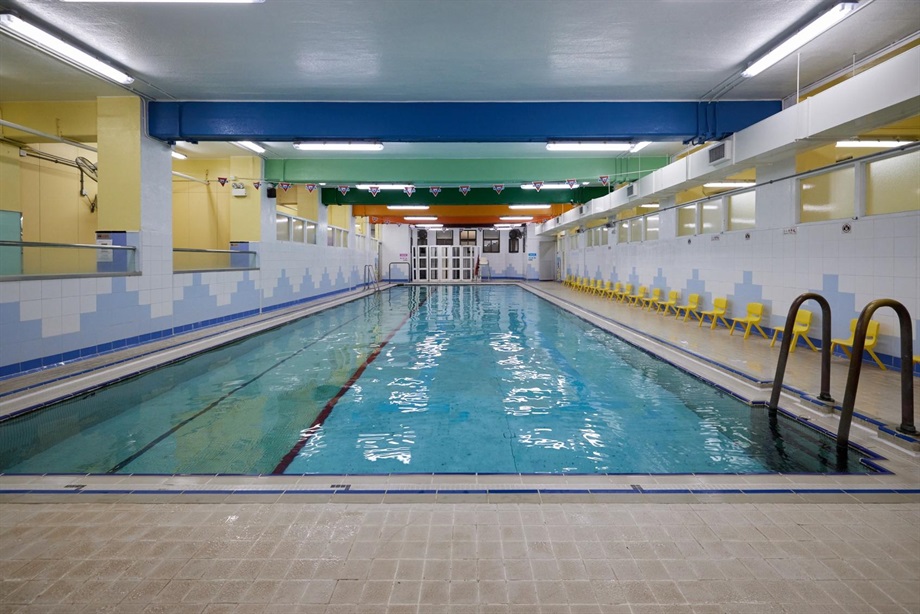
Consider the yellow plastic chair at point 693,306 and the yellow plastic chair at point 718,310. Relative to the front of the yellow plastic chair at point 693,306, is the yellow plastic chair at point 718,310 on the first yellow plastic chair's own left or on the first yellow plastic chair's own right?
on the first yellow plastic chair's own left

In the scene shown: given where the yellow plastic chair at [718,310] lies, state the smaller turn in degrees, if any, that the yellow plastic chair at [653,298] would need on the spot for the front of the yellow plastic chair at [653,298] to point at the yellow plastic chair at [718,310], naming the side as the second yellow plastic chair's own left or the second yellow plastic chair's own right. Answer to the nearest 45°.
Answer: approximately 45° to the second yellow plastic chair's own left

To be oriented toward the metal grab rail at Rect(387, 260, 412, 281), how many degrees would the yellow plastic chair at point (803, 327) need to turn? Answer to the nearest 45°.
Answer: approximately 90° to its right

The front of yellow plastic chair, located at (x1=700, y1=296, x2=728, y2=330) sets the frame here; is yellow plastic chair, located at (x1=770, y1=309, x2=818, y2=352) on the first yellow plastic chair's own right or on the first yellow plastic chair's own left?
on the first yellow plastic chair's own left

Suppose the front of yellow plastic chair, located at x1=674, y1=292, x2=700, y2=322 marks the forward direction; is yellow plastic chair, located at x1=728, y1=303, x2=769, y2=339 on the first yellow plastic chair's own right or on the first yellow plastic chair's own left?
on the first yellow plastic chair's own left

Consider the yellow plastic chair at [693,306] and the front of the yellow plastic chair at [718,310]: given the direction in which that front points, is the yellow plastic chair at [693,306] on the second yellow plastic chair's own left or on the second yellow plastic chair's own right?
on the second yellow plastic chair's own right

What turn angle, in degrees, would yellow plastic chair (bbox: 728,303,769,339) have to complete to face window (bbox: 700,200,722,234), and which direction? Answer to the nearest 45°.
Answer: approximately 135° to its right

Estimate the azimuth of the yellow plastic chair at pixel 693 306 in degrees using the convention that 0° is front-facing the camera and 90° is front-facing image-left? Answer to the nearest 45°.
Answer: approximately 45°
